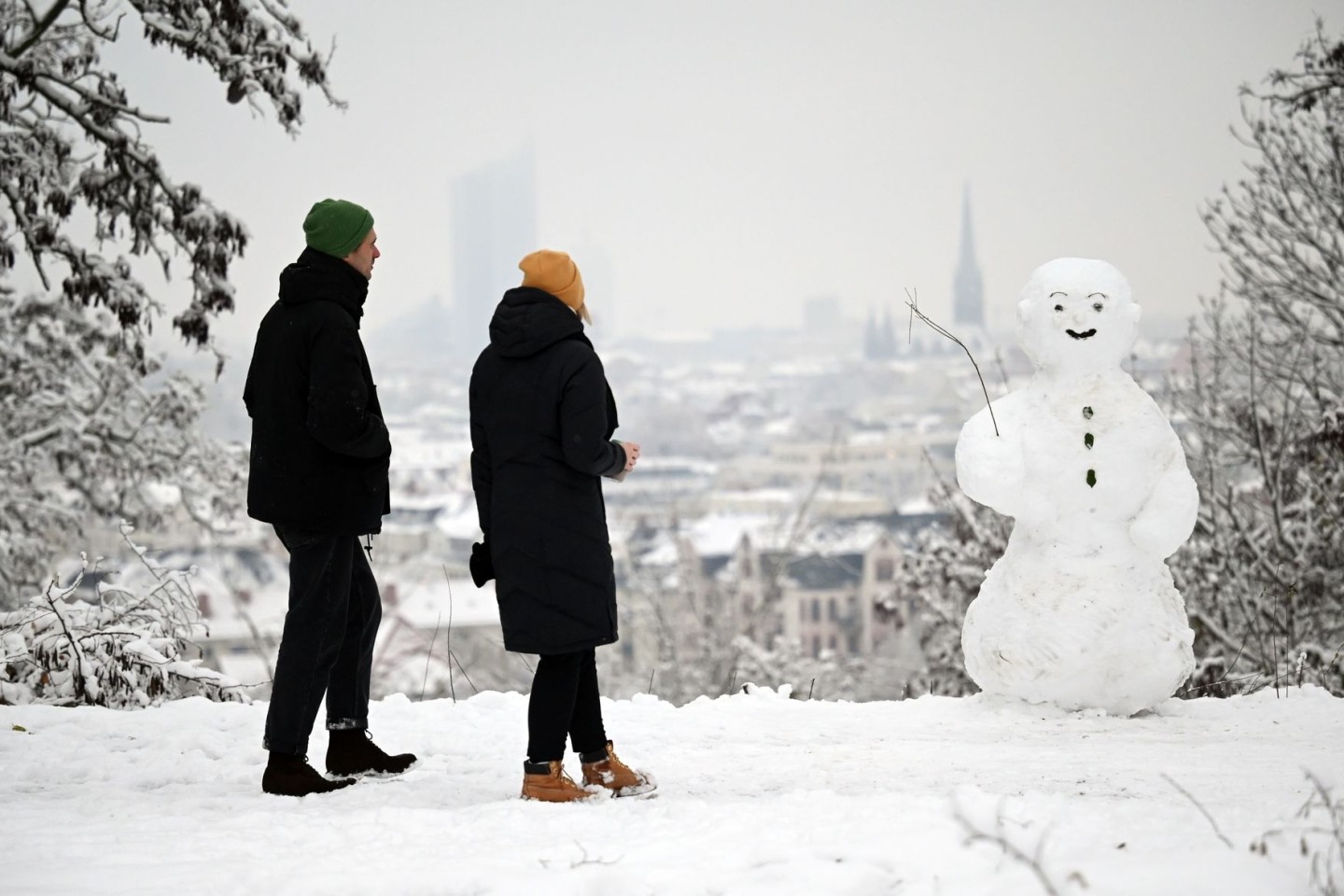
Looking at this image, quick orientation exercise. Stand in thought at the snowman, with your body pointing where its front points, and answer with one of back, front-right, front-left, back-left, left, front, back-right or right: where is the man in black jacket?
front-right

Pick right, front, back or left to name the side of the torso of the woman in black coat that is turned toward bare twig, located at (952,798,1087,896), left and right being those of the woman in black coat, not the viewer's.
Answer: right

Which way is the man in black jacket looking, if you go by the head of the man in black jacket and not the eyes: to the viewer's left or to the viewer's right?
to the viewer's right

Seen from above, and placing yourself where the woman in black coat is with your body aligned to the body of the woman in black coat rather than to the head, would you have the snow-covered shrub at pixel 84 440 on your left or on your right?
on your left

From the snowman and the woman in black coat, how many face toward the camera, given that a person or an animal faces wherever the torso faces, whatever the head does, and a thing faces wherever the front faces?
1

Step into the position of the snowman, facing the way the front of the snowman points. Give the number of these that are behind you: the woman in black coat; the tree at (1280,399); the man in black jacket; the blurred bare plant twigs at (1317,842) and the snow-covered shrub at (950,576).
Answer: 2

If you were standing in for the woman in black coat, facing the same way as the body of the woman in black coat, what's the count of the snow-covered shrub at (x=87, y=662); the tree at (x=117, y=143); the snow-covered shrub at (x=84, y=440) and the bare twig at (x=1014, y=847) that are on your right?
1

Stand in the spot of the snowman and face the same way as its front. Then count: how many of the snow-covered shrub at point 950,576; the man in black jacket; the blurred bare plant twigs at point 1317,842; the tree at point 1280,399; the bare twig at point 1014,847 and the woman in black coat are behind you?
2

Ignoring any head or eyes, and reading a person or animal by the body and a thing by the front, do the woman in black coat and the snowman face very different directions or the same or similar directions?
very different directions

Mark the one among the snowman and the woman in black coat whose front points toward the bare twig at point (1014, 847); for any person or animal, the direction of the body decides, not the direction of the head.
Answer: the snowman

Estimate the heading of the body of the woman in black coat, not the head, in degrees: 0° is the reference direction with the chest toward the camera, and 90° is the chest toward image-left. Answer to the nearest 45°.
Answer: approximately 225°

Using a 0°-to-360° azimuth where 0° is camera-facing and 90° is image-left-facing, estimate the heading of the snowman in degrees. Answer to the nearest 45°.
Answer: approximately 0°

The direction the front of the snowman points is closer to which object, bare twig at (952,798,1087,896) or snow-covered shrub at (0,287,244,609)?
the bare twig

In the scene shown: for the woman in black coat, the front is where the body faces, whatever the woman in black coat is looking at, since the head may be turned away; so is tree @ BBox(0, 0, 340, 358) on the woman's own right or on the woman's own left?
on the woman's own left

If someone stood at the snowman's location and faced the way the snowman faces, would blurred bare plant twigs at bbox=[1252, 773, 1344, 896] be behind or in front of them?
in front

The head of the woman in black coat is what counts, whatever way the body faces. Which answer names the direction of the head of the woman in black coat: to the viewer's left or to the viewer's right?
to the viewer's right

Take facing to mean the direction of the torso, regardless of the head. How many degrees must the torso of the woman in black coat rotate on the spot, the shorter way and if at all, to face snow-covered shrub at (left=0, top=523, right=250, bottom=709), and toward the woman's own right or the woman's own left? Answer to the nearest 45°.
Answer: approximately 90° to the woman's own left
